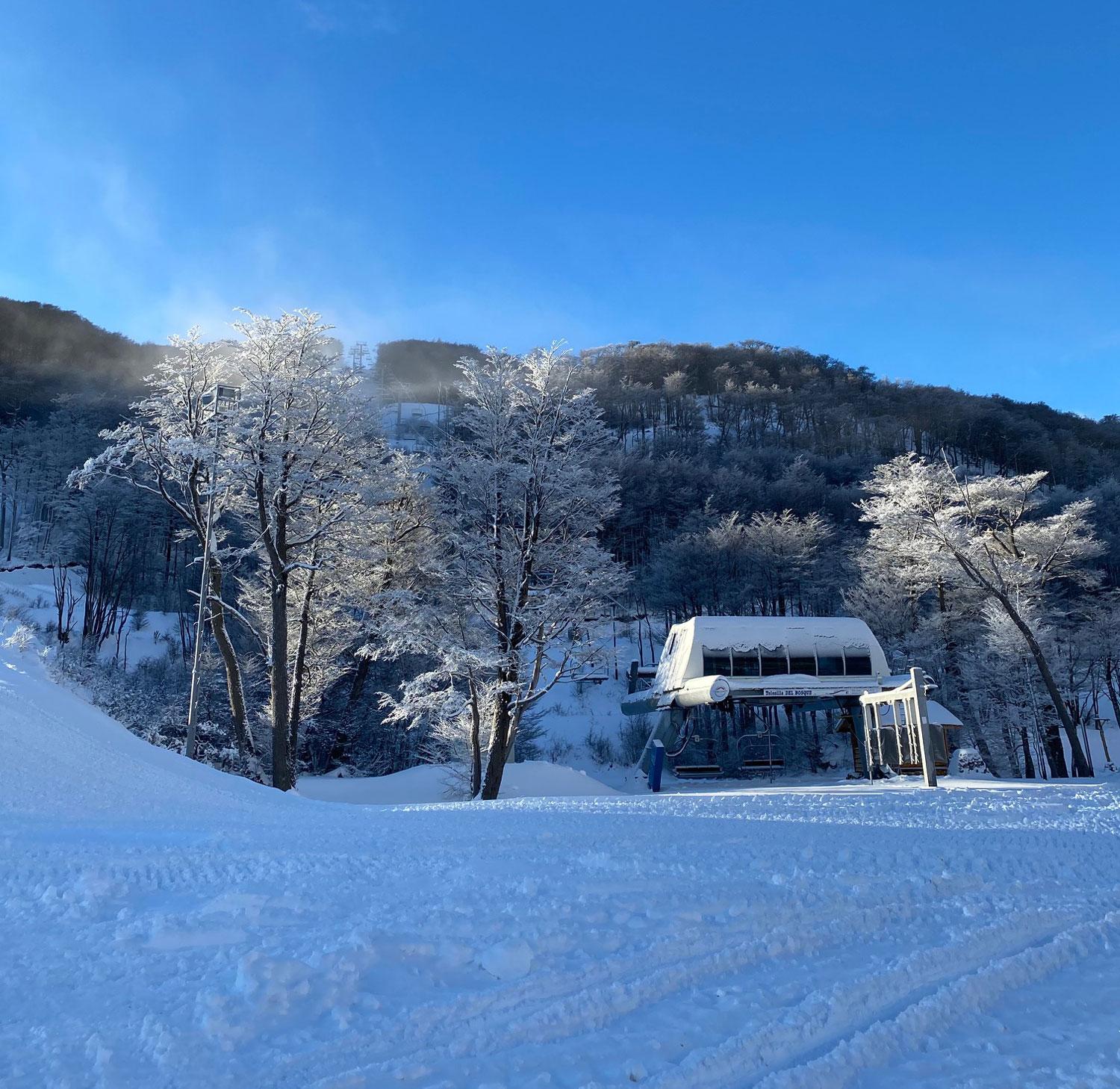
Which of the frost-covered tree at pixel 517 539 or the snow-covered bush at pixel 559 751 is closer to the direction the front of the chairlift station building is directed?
the frost-covered tree

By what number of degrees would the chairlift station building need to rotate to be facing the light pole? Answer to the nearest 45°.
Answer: approximately 45° to its right

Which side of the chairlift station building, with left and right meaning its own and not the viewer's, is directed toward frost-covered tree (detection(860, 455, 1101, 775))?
left

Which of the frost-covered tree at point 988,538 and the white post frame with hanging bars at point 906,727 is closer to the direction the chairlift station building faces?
the white post frame with hanging bars

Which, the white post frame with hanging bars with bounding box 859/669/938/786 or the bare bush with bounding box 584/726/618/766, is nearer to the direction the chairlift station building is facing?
the white post frame with hanging bars

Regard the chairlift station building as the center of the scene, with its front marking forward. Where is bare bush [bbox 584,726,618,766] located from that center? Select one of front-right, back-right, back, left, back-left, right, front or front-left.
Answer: back-right

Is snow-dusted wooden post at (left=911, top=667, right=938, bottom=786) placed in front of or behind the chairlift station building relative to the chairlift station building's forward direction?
in front

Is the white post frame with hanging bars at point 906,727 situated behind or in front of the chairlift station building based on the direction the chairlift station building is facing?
in front

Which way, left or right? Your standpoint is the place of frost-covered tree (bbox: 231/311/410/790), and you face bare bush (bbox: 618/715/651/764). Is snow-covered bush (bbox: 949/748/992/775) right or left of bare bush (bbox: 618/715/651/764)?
right

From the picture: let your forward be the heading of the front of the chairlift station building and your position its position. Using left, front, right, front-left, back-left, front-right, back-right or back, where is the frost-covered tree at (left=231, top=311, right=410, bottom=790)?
front-right

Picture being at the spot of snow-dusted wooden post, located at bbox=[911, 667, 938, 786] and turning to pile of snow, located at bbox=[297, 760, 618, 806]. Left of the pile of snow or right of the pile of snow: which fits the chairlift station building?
right

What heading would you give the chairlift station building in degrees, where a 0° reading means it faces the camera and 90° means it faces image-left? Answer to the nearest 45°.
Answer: approximately 0°
